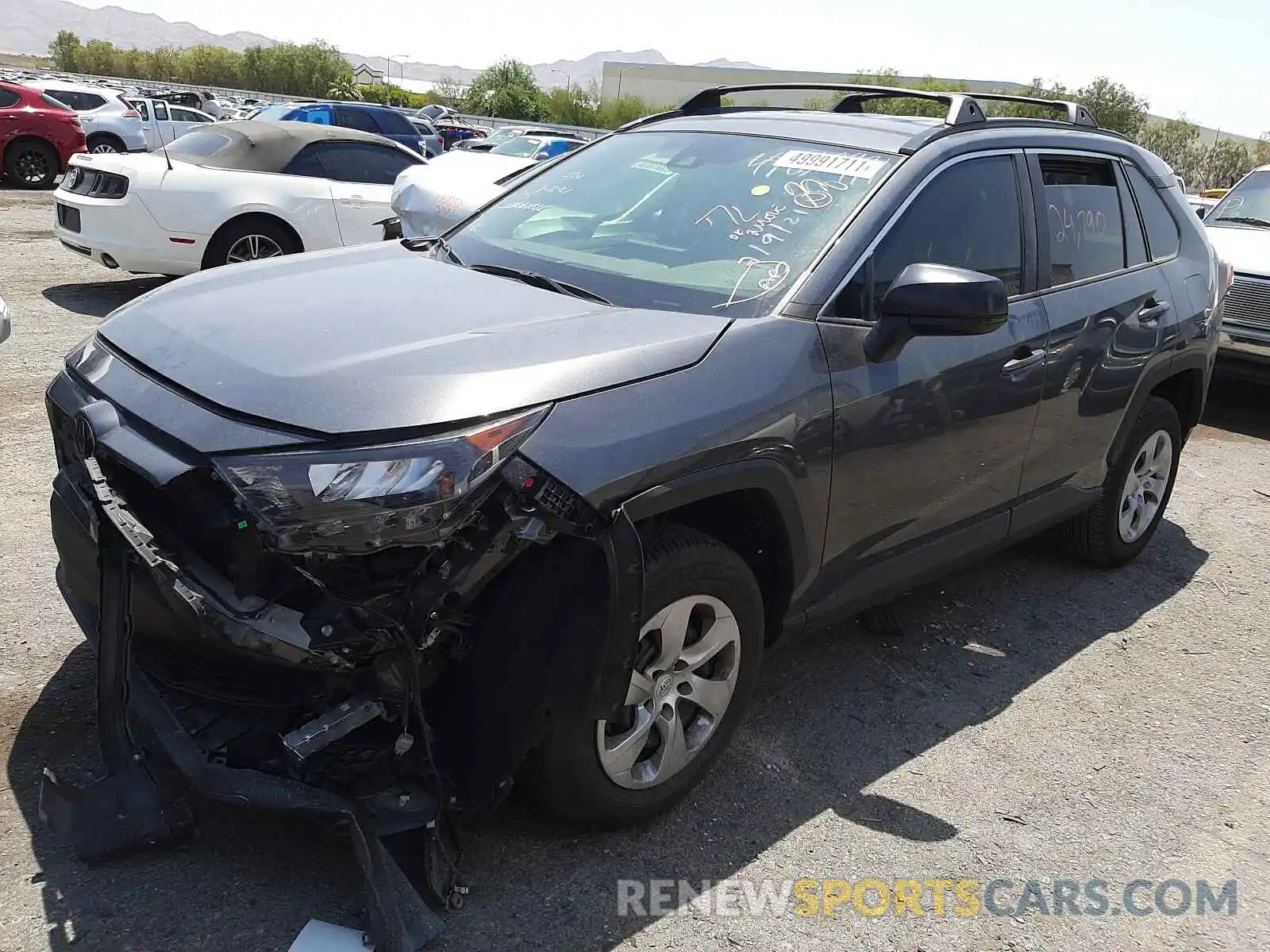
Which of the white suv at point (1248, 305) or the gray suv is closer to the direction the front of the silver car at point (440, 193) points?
the gray suv

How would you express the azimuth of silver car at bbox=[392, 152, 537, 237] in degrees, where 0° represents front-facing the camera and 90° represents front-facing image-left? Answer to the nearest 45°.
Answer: approximately 45°

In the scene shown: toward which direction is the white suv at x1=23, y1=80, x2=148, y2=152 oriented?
to the viewer's left

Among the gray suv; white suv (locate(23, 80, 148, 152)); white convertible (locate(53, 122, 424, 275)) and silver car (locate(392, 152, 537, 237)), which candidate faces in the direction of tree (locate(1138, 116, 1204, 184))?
the white convertible

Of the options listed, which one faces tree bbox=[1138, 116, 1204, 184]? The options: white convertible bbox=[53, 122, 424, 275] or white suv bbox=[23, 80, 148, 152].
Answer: the white convertible

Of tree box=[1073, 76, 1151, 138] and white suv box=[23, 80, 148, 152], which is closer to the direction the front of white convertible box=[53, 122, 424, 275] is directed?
the tree

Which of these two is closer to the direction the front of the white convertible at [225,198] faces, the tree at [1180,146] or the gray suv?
the tree

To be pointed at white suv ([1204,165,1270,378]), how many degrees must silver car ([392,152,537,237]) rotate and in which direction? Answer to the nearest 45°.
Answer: approximately 135° to its left

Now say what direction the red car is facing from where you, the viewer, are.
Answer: facing to the left of the viewer

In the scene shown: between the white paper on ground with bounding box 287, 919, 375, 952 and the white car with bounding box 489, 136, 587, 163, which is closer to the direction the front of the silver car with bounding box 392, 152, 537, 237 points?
the white paper on ground

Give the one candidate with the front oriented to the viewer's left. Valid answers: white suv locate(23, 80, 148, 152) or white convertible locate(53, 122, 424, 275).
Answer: the white suv

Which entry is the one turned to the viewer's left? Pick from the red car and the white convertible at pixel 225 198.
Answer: the red car
